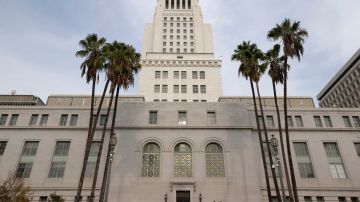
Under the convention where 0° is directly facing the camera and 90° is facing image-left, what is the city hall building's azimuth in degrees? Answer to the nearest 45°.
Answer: approximately 0°

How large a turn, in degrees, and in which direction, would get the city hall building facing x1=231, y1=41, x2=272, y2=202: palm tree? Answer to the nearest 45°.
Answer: approximately 45° to its left

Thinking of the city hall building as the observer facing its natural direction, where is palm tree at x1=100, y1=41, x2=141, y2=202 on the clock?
The palm tree is roughly at 1 o'clock from the city hall building.

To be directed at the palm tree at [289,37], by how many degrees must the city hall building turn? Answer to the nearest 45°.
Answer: approximately 45° to its left

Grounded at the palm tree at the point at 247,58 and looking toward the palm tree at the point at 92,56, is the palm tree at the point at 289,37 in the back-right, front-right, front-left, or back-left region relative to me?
back-left
